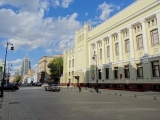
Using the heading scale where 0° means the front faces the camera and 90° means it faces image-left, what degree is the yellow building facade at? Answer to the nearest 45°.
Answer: approximately 45°
